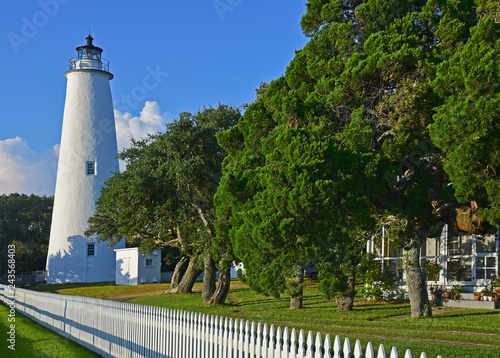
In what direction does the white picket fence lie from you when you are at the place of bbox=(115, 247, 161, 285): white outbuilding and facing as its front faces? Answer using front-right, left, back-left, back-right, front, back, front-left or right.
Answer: front-left

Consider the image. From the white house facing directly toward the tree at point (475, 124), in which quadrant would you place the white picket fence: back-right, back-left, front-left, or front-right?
front-right

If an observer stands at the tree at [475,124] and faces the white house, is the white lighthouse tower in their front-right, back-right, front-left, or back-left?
front-left

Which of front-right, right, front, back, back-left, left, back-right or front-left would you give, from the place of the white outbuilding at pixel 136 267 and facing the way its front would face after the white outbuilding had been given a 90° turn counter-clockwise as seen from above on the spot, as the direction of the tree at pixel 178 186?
front-right

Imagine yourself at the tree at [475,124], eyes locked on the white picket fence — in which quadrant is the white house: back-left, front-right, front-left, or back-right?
back-right

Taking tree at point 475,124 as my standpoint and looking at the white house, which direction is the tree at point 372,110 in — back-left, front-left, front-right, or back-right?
front-left

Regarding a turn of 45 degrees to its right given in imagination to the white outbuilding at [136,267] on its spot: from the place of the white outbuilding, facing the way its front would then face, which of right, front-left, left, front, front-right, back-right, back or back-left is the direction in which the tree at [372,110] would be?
left

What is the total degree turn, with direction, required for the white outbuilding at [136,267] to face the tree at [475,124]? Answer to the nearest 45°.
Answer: approximately 45° to its left

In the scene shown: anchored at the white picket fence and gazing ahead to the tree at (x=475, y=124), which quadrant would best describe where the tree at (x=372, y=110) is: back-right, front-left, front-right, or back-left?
front-left
